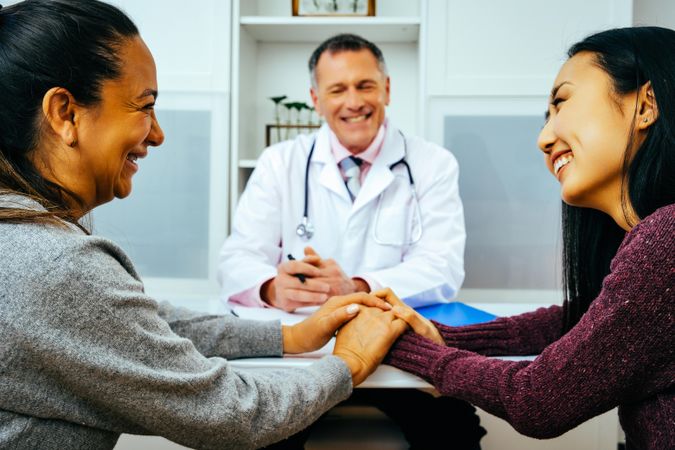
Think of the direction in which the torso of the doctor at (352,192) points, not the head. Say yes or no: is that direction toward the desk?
yes

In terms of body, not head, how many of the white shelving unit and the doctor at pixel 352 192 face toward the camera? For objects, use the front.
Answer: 2

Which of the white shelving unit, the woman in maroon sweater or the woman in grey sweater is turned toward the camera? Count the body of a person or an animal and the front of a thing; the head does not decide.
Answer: the white shelving unit

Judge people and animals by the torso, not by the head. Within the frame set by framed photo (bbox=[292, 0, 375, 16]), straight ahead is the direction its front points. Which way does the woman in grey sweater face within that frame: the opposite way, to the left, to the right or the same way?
to the left

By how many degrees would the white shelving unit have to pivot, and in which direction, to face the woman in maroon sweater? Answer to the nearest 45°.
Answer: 0° — it already faces them

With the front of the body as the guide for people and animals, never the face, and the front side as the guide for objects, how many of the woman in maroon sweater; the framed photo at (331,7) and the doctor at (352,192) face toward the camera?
2

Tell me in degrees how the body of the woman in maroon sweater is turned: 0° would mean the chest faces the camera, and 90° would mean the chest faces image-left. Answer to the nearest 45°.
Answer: approximately 90°

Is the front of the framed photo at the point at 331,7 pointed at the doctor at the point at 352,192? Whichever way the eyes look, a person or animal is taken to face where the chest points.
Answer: yes

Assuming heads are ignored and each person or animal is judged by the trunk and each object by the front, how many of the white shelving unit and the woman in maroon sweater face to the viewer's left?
1

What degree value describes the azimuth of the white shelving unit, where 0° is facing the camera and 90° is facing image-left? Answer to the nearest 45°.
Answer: approximately 0°

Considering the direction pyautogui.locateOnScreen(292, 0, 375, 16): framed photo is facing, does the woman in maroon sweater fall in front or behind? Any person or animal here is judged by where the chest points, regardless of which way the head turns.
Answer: in front

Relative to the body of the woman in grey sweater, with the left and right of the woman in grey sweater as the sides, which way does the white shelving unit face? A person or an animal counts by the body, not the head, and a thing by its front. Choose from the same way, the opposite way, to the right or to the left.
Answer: to the right
